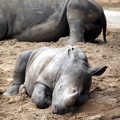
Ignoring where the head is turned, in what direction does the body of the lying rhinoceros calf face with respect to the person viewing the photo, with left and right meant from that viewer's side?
facing the viewer and to the right of the viewer

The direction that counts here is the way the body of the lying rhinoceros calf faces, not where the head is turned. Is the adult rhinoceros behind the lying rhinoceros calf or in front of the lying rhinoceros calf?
behind
